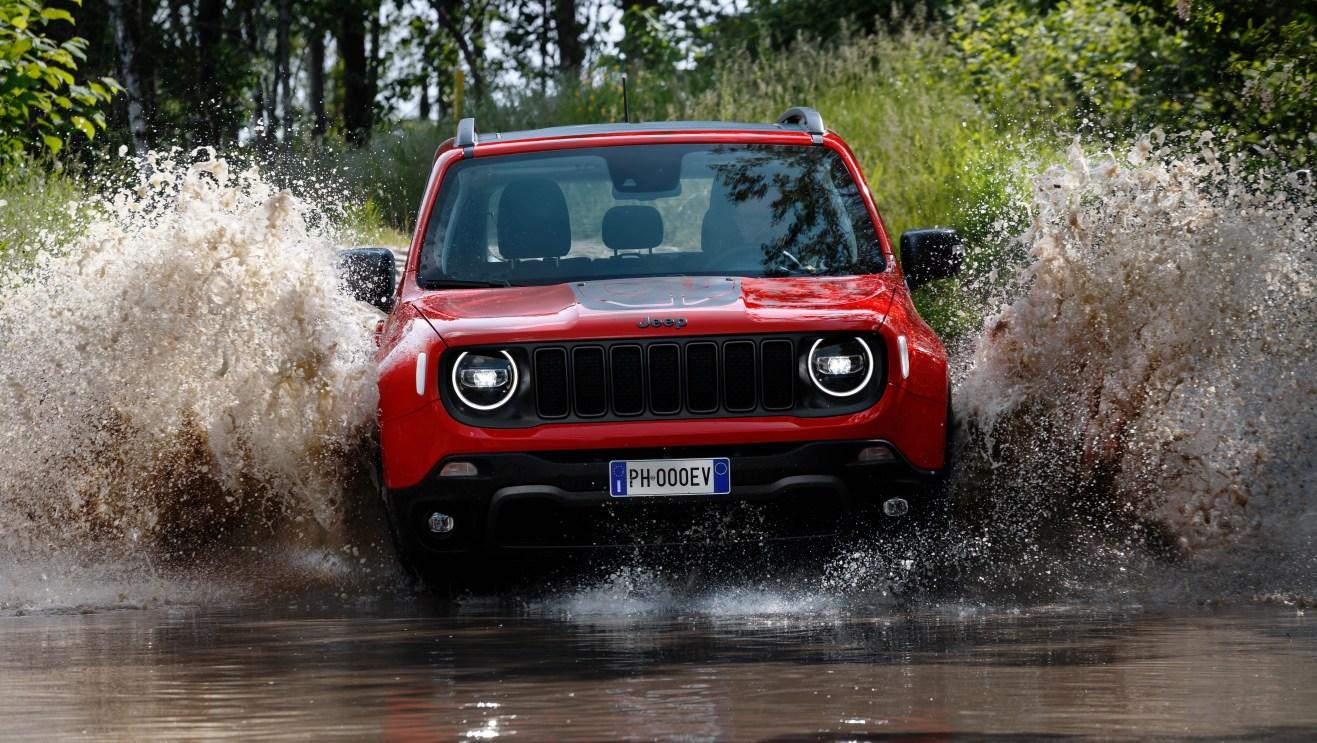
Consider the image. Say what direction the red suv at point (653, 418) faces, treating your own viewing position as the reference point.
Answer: facing the viewer
